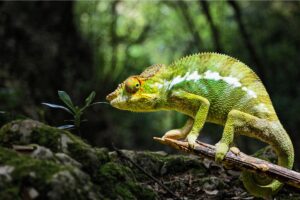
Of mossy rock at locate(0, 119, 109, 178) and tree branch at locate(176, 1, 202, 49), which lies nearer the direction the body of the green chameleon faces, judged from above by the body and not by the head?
the mossy rock

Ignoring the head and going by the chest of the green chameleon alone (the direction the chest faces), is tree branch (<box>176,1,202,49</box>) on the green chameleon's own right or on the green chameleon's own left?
on the green chameleon's own right

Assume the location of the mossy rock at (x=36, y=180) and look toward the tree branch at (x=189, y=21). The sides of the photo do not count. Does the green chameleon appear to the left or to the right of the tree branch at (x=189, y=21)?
right

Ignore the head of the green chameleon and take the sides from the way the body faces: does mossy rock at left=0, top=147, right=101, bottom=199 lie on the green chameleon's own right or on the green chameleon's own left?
on the green chameleon's own left

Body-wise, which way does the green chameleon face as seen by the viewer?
to the viewer's left

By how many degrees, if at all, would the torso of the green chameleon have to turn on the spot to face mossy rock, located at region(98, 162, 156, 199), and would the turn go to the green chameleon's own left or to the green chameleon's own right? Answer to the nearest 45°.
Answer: approximately 45° to the green chameleon's own left
